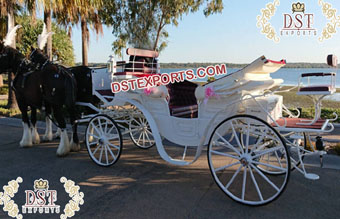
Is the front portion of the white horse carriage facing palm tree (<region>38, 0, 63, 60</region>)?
yes

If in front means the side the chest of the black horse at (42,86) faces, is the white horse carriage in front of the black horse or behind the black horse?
behind

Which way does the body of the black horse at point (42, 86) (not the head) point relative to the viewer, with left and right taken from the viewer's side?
facing away from the viewer and to the left of the viewer

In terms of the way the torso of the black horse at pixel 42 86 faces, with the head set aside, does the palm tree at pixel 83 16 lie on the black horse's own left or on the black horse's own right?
on the black horse's own right

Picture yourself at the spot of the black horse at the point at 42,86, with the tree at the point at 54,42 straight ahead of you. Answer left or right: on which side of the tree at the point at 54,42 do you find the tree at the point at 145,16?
right

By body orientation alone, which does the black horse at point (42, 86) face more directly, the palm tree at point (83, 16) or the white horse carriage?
the palm tree

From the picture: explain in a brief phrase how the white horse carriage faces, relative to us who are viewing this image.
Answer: facing away from the viewer and to the left of the viewer

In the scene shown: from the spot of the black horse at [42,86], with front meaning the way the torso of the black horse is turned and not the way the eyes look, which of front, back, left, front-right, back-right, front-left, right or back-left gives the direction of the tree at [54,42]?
front-right

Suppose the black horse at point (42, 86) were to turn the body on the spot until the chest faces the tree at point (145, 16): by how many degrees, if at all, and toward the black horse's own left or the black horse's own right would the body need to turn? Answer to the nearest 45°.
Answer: approximately 90° to the black horse's own right

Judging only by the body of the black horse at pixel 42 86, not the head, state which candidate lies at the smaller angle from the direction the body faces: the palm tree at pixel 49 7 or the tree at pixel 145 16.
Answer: the palm tree

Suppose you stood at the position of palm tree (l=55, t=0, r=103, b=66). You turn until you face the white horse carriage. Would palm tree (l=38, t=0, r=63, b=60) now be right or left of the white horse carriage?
right
